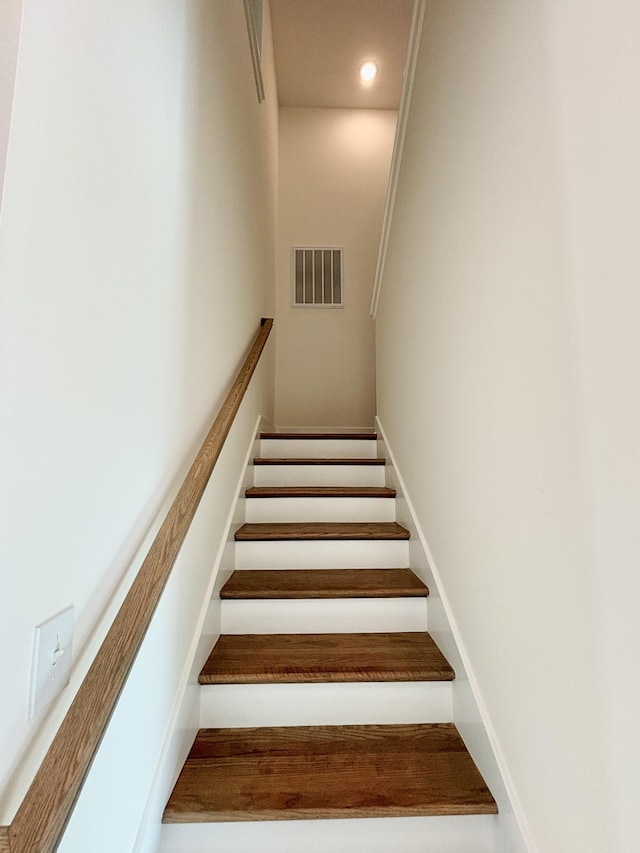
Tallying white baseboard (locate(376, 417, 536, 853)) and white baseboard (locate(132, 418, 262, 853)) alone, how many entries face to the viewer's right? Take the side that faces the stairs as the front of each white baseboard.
1

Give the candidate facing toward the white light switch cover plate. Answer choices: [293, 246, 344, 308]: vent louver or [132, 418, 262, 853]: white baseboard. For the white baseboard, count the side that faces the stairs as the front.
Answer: the vent louver

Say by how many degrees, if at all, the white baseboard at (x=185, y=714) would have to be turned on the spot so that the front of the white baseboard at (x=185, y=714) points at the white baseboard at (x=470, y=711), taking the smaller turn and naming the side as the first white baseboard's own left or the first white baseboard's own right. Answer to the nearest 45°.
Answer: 0° — it already faces it

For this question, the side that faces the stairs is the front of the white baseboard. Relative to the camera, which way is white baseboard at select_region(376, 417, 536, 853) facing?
to the viewer's left

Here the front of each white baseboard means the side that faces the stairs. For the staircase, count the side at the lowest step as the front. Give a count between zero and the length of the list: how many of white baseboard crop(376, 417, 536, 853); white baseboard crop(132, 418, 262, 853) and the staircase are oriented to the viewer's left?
1

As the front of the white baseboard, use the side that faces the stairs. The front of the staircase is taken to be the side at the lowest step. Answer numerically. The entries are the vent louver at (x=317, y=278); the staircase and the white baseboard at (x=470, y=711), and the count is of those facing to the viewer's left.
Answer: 1

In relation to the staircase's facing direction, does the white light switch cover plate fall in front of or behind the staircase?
in front

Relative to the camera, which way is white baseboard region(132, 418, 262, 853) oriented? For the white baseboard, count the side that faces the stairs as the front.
to the viewer's right
